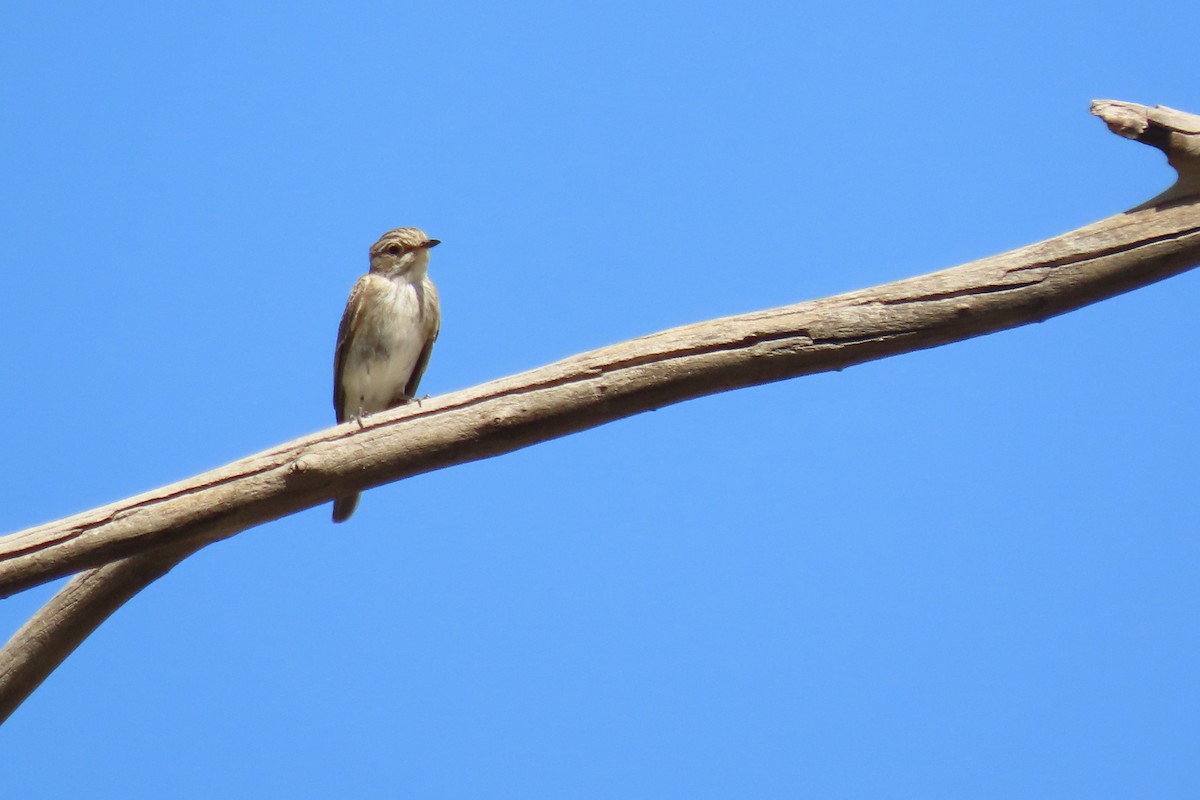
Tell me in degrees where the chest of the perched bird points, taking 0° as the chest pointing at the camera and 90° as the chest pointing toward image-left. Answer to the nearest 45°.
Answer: approximately 315°
